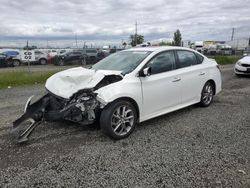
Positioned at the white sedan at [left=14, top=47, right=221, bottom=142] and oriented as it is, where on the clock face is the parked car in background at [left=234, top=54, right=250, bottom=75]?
The parked car in background is roughly at 6 o'clock from the white sedan.

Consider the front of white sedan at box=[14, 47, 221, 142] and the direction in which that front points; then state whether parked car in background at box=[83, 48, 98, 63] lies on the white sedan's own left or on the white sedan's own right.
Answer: on the white sedan's own right

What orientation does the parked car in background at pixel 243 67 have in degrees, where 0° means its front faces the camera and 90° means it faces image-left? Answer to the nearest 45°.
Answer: approximately 45°

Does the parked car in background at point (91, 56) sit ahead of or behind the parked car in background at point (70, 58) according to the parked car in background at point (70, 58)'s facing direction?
behind

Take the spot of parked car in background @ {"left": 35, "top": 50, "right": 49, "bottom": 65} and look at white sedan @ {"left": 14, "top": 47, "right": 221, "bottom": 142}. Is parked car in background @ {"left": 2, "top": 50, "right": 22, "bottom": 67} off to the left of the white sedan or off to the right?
right
